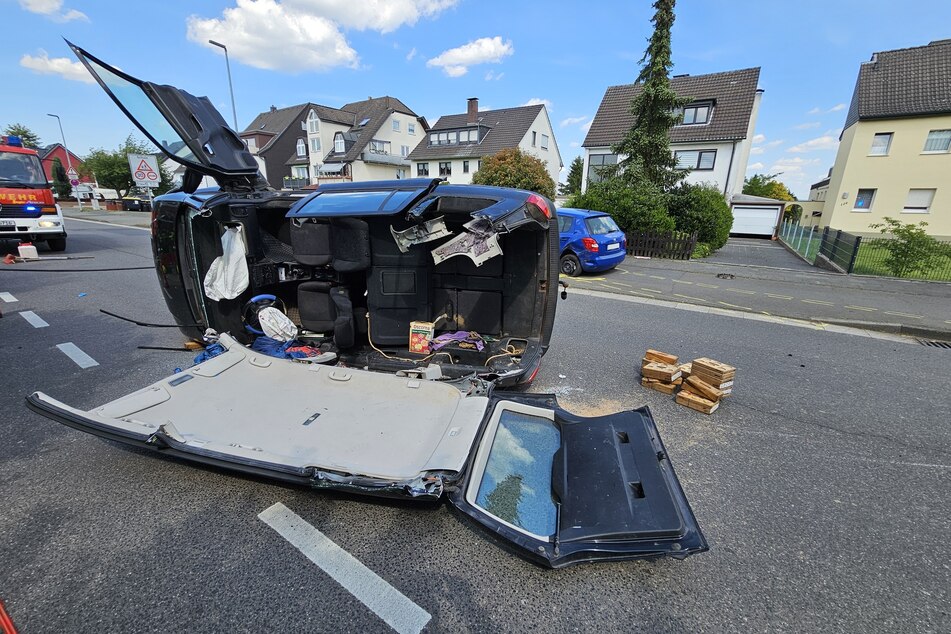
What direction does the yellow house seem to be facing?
toward the camera

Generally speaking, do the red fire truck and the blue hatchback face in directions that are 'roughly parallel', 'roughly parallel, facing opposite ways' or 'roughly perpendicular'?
roughly parallel, facing opposite ways

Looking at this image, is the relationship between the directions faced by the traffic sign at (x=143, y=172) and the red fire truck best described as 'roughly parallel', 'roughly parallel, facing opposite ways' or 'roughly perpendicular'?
roughly parallel

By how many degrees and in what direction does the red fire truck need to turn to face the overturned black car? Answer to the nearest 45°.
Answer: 0° — it already faces it

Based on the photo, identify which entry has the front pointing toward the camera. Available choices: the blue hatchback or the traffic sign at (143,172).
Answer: the traffic sign

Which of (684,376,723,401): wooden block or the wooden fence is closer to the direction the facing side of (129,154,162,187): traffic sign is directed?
the wooden block

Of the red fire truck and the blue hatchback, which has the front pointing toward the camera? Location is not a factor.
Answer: the red fire truck

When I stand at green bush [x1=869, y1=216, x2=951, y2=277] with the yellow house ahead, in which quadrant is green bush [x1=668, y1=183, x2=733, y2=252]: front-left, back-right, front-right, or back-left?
front-left

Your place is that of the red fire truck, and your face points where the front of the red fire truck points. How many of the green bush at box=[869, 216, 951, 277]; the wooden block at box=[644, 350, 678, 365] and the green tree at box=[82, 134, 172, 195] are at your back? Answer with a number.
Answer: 1

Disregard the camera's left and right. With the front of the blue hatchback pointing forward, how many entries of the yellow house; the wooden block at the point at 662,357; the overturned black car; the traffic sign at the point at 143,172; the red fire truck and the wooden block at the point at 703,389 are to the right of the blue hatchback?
1

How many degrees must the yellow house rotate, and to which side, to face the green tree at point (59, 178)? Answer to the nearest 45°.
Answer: approximately 45° to its right

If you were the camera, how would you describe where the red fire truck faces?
facing the viewer

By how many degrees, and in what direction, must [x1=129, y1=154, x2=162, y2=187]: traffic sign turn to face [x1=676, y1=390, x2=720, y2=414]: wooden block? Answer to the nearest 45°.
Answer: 0° — it already faces it

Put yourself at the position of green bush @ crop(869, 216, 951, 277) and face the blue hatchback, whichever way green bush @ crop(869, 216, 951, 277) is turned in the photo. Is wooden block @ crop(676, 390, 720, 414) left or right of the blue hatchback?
left

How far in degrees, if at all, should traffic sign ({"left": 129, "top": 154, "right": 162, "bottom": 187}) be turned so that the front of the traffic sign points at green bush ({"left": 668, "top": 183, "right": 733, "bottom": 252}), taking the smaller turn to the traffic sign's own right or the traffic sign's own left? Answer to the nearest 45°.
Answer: approximately 45° to the traffic sign's own left

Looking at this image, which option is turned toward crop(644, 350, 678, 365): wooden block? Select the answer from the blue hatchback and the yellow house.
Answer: the yellow house

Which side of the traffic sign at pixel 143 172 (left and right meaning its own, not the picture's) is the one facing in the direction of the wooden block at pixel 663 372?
front

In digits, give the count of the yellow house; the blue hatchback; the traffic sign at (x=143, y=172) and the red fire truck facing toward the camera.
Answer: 3
